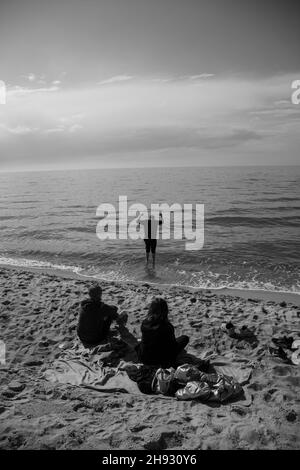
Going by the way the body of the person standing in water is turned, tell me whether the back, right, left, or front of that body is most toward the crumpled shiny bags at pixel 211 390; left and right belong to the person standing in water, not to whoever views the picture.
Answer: back

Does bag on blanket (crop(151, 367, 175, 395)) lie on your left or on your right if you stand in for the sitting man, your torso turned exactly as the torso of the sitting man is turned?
on your right

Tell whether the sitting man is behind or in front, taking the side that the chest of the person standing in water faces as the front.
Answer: behind

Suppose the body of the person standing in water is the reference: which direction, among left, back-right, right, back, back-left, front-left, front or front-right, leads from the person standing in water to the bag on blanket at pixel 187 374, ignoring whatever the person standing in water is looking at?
back

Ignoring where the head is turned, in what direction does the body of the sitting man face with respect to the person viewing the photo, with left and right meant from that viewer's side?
facing away from the viewer and to the right of the viewer

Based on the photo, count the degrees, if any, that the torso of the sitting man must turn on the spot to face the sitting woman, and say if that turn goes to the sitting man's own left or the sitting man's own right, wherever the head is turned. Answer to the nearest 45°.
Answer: approximately 90° to the sitting man's own right

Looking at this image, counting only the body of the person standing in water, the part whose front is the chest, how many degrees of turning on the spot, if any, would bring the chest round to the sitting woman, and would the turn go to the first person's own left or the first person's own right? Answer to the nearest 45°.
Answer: approximately 180°

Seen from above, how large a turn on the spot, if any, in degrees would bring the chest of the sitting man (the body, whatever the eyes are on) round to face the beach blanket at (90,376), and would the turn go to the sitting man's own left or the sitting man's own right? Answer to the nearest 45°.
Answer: approximately 135° to the sitting man's own right

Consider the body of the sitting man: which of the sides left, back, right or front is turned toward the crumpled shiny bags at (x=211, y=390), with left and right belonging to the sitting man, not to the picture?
right

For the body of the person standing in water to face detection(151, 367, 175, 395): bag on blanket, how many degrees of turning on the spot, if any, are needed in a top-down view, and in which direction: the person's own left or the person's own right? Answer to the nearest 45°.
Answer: approximately 180°

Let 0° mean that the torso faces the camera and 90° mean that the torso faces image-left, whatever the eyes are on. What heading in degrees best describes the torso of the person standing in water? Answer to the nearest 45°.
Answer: approximately 180°
